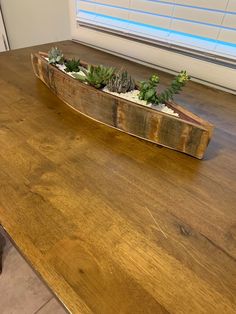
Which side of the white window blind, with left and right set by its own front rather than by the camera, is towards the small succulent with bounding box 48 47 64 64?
front

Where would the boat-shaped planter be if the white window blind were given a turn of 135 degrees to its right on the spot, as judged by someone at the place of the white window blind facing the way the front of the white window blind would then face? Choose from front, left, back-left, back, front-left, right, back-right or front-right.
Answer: back

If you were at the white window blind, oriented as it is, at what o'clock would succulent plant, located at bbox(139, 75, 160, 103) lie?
The succulent plant is roughly at 11 o'clock from the white window blind.

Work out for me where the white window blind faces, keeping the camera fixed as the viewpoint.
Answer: facing the viewer and to the left of the viewer
